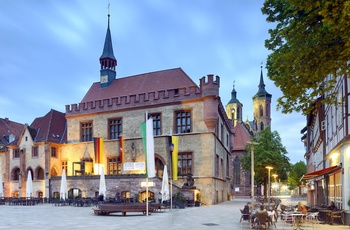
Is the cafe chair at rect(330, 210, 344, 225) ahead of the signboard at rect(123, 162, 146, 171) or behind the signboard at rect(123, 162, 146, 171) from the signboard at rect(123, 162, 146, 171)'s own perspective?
ahead

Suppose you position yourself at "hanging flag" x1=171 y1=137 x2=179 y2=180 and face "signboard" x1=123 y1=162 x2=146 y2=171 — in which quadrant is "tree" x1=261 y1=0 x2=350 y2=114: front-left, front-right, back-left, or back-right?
back-left

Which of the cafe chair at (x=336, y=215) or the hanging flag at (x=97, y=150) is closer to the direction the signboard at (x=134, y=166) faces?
the cafe chair

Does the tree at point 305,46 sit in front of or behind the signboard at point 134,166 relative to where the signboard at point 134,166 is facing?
in front

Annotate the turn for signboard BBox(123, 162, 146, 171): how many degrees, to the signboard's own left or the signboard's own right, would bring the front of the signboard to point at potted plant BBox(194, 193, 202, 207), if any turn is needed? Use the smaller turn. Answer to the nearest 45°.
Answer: approximately 45° to the signboard's own left

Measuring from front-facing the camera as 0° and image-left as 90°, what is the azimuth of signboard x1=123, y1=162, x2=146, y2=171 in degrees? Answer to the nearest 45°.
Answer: approximately 0°
